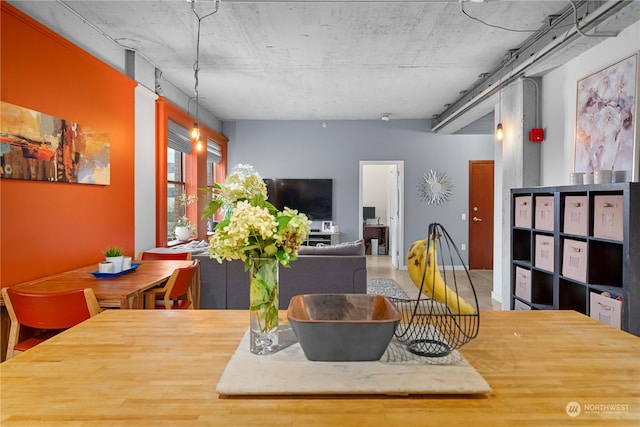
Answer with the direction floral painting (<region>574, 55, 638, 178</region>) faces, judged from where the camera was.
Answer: facing the viewer and to the left of the viewer

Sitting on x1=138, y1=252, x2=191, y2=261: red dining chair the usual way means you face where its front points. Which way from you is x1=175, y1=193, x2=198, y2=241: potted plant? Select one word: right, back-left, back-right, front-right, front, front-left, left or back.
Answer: back

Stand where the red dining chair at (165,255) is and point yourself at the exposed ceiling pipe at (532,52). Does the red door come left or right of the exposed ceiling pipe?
left

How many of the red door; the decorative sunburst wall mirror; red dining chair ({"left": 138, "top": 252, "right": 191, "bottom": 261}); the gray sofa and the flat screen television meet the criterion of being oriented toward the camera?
4

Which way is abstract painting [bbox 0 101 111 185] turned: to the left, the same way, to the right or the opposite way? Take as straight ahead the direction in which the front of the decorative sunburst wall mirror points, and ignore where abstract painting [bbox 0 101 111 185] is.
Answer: to the left

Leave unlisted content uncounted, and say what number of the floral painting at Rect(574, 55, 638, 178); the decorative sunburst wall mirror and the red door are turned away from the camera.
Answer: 0

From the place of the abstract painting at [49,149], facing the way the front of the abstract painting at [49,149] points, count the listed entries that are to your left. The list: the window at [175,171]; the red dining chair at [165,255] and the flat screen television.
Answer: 3

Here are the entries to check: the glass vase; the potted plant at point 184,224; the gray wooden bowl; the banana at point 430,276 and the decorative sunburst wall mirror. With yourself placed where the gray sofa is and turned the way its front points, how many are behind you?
3

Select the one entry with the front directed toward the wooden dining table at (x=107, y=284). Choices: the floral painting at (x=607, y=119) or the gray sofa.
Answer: the floral painting

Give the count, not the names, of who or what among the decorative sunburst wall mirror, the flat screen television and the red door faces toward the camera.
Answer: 3

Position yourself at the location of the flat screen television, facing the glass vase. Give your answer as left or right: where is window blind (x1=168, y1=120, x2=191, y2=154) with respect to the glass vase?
right

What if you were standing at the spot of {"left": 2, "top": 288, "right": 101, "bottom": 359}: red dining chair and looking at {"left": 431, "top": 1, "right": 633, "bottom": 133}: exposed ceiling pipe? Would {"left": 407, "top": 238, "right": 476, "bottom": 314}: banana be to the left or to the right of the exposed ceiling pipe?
right

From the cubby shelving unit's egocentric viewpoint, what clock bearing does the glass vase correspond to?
The glass vase is roughly at 11 o'clock from the cubby shelving unit.

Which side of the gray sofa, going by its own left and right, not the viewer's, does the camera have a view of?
back

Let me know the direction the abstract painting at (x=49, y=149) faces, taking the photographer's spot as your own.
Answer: facing the viewer and to the right of the viewer

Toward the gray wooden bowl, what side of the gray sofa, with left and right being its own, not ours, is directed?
back

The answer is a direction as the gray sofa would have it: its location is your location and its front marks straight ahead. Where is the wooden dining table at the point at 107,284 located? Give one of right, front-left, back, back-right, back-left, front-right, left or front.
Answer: back-left

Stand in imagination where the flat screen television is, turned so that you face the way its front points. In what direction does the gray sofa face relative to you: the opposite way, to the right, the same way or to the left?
the opposite way

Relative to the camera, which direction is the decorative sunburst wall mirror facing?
toward the camera

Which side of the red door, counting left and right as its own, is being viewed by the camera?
front

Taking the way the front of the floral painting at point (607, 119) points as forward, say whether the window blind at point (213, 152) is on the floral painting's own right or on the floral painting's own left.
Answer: on the floral painting's own right
